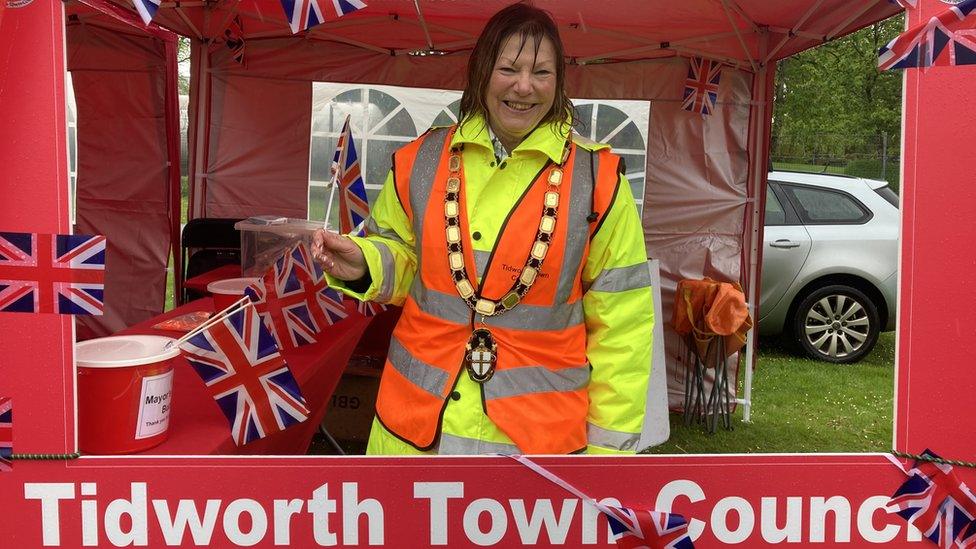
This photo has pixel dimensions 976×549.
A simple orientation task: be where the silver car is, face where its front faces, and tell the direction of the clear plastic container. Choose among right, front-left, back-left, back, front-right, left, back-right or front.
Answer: front-left

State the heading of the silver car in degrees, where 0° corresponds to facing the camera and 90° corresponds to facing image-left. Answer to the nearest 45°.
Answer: approximately 90°

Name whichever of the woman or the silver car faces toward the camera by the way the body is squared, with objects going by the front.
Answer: the woman

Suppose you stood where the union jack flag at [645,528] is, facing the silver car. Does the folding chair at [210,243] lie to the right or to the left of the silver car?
left

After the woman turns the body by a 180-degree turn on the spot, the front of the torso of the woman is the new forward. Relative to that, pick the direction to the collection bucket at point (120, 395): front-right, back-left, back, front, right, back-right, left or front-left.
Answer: left

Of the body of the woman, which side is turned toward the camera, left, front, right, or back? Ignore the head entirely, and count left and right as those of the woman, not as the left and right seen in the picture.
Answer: front

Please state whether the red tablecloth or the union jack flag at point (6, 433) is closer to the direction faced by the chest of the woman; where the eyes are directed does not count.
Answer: the union jack flag

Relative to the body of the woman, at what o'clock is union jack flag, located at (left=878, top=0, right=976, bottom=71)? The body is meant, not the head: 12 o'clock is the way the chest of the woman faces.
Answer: The union jack flag is roughly at 10 o'clock from the woman.

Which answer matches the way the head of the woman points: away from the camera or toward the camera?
toward the camera

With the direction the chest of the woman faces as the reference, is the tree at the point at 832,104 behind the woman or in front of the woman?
behind
